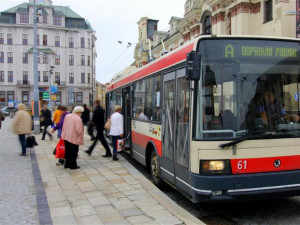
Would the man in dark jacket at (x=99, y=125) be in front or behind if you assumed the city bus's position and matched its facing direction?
behind

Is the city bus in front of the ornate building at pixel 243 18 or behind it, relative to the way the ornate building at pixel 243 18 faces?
in front

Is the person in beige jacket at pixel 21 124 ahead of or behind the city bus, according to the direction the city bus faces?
behind

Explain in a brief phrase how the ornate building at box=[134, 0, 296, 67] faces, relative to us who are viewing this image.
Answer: facing the viewer and to the left of the viewer

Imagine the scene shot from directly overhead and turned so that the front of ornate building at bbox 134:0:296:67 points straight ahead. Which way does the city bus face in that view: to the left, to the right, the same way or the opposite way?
to the left

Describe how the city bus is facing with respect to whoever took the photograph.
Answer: facing the viewer and to the right of the viewer

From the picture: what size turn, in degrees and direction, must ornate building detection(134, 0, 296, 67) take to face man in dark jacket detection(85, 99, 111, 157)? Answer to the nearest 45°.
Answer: approximately 45° to its left

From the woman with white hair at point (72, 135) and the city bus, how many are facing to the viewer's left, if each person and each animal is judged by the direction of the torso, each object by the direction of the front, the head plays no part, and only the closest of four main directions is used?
0
